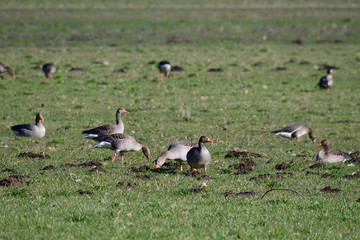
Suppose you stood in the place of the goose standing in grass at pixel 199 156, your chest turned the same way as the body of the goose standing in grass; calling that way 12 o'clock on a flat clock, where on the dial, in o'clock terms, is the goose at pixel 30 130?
The goose is roughly at 6 o'clock from the goose standing in grass.

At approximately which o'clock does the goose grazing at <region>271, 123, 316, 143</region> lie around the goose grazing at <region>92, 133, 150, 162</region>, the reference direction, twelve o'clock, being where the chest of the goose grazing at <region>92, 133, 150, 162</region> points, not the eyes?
the goose grazing at <region>271, 123, 316, 143</region> is roughly at 11 o'clock from the goose grazing at <region>92, 133, 150, 162</region>.

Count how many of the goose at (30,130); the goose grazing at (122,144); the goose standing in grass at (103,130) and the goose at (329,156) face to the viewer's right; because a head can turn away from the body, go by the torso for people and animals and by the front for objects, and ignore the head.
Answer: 3

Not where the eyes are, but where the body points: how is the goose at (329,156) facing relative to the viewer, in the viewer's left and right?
facing to the left of the viewer

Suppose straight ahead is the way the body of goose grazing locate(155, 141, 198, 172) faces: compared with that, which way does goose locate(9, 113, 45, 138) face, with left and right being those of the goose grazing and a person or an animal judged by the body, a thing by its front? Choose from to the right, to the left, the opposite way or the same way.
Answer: the opposite way

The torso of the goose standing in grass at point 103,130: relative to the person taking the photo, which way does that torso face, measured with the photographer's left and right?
facing to the right of the viewer

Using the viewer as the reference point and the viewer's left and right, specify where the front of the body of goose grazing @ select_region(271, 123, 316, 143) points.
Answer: facing to the right of the viewer

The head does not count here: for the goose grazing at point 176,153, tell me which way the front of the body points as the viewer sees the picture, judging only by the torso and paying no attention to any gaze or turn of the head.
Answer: to the viewer's left

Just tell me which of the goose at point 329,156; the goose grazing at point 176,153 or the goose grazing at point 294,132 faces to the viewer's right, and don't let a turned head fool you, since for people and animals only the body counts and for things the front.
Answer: the goose grazing at point 294,132

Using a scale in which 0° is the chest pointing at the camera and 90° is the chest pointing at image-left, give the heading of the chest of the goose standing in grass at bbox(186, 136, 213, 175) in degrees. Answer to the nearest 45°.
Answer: approximately 315°

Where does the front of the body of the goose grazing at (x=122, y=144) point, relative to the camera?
to the viewer's right

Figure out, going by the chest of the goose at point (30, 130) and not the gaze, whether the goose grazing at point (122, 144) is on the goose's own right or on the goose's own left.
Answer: on the goose's own right

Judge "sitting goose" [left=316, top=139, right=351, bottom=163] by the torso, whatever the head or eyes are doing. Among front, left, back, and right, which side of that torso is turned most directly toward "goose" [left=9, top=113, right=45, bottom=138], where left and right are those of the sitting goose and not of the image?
front
